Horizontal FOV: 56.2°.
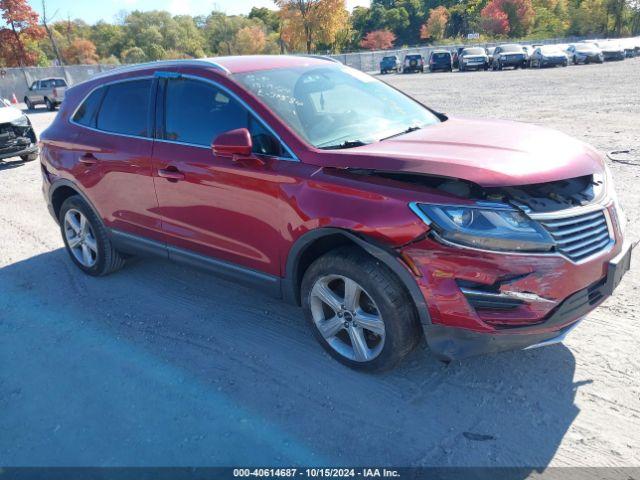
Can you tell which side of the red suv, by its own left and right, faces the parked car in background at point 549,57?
left

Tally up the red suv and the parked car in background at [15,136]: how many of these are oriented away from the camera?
0

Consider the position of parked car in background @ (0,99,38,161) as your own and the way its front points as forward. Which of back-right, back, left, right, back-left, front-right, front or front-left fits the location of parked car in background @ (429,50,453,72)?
left

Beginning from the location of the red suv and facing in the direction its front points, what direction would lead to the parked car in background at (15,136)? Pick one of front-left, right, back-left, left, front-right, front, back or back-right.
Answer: back

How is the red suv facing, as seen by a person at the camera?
facing the viewer and to the right of the viewer

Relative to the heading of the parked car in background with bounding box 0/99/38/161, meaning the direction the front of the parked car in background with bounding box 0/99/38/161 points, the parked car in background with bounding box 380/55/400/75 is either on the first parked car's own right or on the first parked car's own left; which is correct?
on the first parked car's own left

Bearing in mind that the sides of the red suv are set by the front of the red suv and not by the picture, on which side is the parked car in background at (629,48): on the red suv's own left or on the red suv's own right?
on the red suv's own left

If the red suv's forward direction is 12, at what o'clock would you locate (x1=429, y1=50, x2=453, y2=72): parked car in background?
The parked car in background is roughly at 8 o'clock from the red suv.

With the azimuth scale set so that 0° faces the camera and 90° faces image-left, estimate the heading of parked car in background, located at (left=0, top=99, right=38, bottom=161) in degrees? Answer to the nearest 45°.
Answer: approximately 315°

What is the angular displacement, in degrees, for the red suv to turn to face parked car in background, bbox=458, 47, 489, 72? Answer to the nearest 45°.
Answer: approximately 135° to its left

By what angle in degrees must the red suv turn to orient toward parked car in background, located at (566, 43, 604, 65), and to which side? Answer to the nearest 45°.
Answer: approximately 90° to its left

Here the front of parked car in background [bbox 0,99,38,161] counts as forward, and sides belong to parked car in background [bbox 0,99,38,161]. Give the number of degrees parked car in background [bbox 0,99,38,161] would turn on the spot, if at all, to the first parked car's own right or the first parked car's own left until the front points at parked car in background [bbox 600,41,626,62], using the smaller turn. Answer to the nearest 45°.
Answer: approximately 45° to the first parked car's own left

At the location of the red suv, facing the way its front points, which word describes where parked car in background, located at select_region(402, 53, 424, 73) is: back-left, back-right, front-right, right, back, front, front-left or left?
back-left
